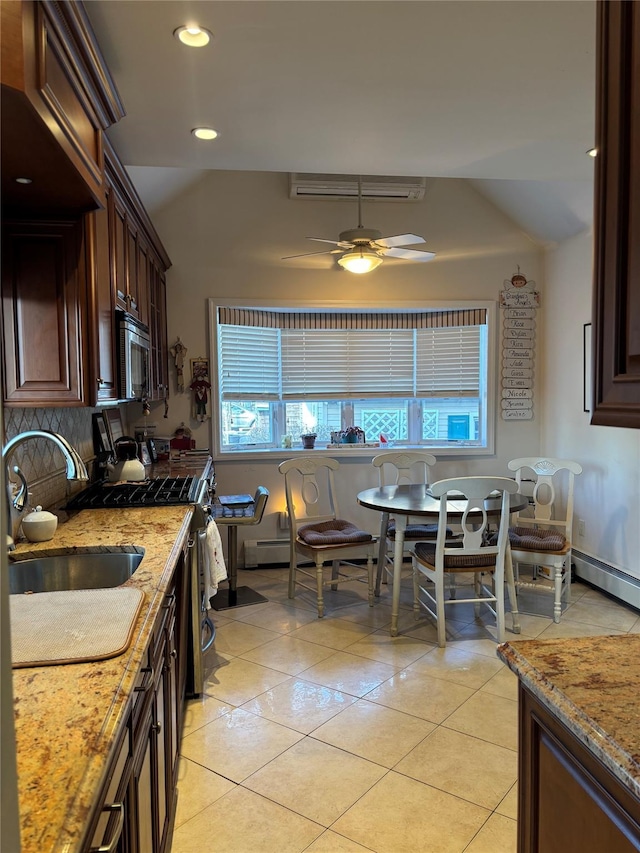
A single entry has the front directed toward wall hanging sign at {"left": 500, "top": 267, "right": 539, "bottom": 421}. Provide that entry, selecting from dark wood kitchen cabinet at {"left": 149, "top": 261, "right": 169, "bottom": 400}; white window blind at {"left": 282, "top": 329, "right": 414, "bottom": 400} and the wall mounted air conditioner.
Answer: the dark wood kitchen cabinet

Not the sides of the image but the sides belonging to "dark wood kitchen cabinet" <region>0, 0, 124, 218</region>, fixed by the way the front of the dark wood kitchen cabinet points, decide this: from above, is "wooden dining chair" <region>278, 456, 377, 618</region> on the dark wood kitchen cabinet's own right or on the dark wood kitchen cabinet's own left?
on the dark wood kitchen cabinet's own left

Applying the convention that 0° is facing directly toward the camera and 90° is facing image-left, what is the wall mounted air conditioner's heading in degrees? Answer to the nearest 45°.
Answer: approximately 0°

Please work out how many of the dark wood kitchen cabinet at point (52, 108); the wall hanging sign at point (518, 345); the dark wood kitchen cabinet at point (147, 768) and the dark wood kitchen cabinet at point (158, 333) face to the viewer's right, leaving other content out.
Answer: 3

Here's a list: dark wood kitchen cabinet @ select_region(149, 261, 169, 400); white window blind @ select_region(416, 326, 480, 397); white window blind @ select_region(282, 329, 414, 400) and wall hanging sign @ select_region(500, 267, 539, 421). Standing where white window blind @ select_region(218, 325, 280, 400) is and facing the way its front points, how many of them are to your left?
3

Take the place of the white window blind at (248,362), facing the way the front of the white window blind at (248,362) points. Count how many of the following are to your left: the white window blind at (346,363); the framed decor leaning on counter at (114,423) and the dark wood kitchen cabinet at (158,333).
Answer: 1

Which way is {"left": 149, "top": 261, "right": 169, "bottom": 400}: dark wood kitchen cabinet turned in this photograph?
to the viewer's right

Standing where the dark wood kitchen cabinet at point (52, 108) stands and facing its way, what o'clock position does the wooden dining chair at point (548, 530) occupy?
The wooden dining chair is roughly at 11 o'clock from the dark wood kitchen cabinet.

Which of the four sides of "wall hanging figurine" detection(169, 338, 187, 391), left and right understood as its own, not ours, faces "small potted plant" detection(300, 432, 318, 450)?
left

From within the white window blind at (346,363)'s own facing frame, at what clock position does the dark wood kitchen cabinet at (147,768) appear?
The dark wood kitchen cabinet is roughly at 12 o'clock from the white window blind.

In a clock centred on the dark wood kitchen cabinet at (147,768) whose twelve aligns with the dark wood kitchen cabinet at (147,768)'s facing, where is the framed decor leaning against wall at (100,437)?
The framed decor leaning against wall is roughly at 9 o'clock from the dark wood kitchen cabinet.

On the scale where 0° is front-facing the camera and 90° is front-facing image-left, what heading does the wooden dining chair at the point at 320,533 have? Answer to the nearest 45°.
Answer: approximately 315°

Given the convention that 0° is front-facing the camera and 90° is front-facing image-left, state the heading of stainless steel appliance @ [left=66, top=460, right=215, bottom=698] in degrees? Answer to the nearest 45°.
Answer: approximately 270°
